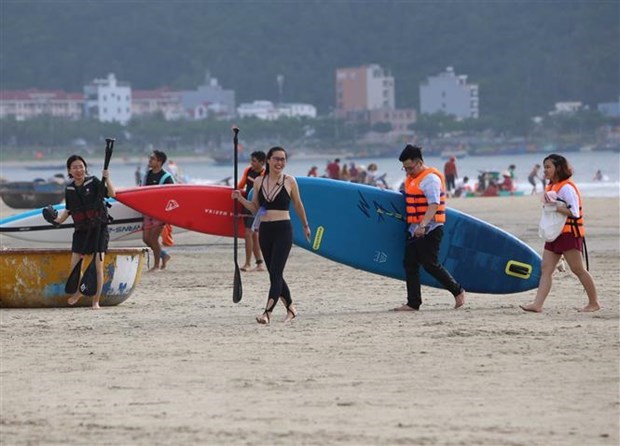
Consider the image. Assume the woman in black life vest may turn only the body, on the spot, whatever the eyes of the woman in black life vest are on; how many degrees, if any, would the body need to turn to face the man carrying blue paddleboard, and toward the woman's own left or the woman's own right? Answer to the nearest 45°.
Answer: approximately 90° to the woman's own left

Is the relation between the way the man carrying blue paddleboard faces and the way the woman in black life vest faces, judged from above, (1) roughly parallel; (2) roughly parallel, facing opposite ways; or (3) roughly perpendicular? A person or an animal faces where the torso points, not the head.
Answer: roughly perpendicular

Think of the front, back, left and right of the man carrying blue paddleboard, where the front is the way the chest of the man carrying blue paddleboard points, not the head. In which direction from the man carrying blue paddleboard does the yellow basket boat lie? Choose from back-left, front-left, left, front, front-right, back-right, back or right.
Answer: front

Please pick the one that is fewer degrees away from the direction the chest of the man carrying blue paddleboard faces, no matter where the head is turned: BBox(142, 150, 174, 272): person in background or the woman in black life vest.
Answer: the woman in black life vest

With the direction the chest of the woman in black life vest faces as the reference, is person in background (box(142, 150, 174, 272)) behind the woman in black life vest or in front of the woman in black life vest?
behind

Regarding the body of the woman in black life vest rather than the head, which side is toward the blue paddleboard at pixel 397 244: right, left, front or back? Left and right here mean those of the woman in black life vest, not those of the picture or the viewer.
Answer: left

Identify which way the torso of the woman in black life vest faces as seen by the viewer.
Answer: toward the camera

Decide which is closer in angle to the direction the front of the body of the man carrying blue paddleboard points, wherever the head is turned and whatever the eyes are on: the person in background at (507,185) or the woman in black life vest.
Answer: the woman in black life vest

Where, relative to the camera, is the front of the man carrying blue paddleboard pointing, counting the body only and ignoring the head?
to the viewer's left
